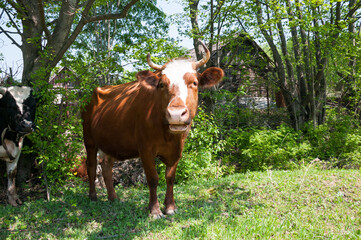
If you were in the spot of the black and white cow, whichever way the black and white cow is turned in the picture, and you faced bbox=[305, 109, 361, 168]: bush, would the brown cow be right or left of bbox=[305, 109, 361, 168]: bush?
right

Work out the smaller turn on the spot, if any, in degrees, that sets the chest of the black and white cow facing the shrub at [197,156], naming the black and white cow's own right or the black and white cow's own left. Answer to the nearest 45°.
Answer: approximately 45° to the black and white cow's own left

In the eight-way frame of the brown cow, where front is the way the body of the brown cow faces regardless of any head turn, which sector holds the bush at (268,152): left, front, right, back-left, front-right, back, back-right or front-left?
left

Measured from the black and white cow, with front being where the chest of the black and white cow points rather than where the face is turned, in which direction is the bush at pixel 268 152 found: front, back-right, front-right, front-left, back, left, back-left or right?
front-left

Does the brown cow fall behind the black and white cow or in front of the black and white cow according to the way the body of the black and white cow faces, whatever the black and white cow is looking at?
in front

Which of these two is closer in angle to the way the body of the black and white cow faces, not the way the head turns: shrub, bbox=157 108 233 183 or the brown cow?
the brown cow

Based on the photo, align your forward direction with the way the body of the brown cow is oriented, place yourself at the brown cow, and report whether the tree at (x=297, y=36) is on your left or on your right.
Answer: on your left

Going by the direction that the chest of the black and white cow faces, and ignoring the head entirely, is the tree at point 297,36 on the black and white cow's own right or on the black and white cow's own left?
on the black and white cow's own left

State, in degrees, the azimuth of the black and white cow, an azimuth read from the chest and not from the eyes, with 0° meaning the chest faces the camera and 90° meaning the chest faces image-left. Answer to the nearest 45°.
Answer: approximately 315°

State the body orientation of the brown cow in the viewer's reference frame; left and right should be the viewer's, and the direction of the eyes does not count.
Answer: facing the viewer and to the right of the viewer
